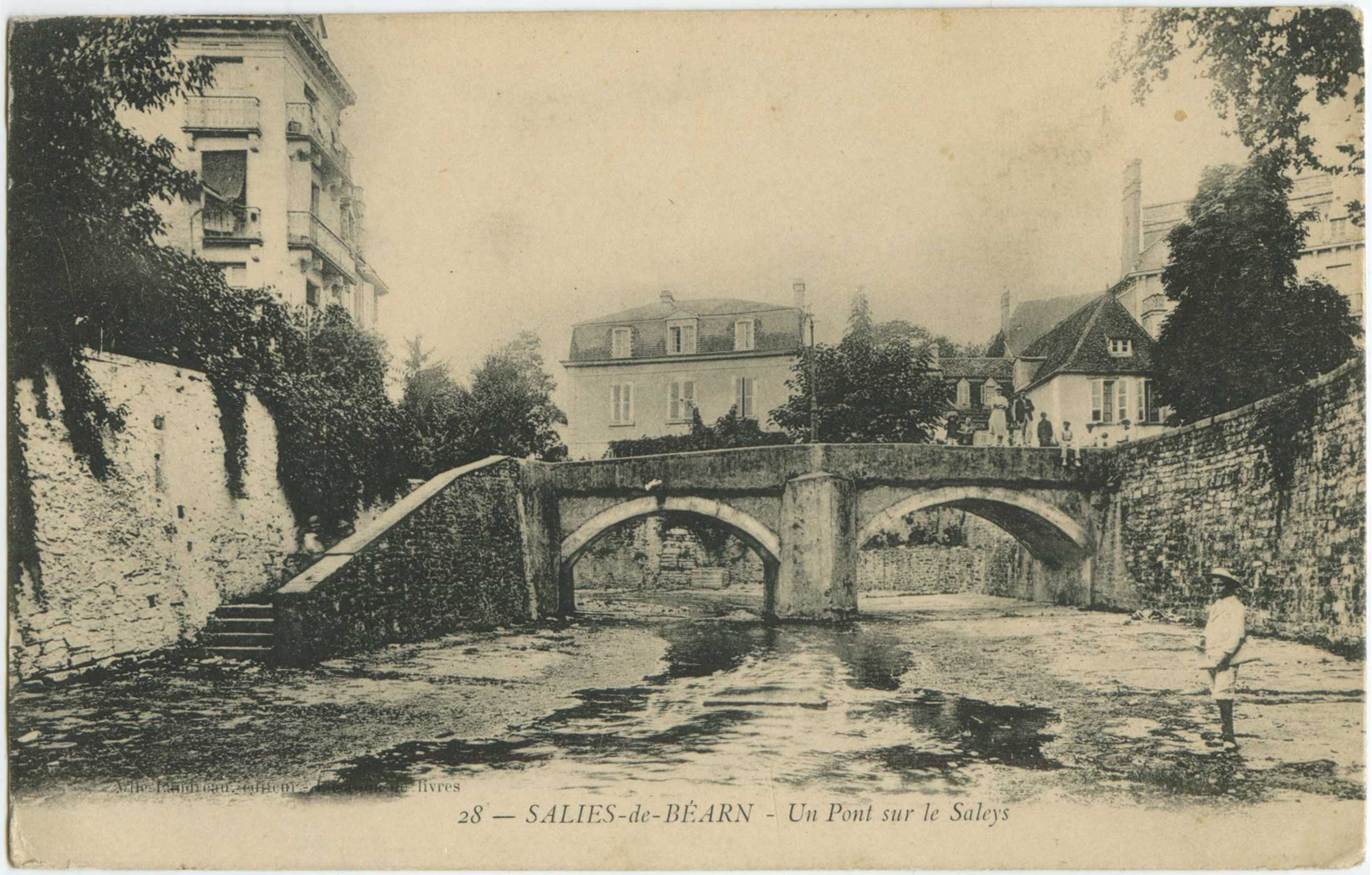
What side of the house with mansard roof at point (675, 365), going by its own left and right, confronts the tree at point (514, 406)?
right

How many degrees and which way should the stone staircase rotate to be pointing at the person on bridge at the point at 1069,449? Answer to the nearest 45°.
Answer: approximately 90° to its left

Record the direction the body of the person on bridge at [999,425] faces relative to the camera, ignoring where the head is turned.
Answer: toward the camera

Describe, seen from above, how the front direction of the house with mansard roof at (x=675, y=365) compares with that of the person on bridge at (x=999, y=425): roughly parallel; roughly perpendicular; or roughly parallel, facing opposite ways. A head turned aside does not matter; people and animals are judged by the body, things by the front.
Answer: roughly parallel

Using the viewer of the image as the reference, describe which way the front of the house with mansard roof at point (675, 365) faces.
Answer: facing the viewer

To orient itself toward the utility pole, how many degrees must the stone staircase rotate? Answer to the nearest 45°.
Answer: approximately 90° to its left

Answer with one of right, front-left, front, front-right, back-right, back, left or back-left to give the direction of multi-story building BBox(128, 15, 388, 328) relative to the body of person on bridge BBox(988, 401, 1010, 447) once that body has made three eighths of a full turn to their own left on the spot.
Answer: back
